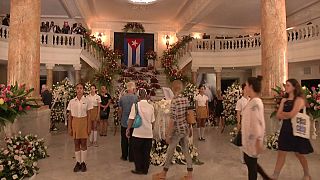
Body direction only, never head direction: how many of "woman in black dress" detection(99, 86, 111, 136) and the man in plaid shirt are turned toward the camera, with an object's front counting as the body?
1

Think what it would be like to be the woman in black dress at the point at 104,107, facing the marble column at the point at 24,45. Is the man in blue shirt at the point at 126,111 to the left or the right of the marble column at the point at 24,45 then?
left

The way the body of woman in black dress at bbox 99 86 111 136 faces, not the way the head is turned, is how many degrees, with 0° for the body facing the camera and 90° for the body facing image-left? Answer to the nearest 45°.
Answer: approximately 0°

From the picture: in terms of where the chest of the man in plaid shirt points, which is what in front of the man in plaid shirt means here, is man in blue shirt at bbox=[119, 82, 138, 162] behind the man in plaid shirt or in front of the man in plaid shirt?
in front

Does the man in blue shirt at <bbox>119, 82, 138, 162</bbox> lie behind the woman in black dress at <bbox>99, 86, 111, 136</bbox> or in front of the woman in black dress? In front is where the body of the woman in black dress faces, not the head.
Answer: in front

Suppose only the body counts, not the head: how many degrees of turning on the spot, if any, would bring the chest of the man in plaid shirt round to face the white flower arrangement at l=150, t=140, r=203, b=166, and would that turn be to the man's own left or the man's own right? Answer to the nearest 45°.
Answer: approximately 45° to the man's own right

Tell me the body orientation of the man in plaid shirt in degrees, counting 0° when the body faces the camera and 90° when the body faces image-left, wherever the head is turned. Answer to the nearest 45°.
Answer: approximately 135°

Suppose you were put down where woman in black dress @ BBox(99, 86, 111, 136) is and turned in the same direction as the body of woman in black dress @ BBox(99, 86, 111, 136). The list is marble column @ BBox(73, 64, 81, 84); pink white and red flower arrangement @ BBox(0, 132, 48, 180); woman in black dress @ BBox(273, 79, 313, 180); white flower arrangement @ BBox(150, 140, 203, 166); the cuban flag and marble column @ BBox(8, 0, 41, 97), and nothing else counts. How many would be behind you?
2

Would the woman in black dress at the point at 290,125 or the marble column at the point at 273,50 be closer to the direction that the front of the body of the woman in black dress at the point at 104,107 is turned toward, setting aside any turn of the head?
the woman in black dress

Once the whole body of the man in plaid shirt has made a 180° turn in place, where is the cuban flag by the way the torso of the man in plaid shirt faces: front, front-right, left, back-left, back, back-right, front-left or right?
back-left

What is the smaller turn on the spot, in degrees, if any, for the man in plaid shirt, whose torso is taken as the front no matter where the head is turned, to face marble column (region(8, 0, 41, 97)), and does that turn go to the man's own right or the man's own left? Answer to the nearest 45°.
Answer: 0° — they already face it
